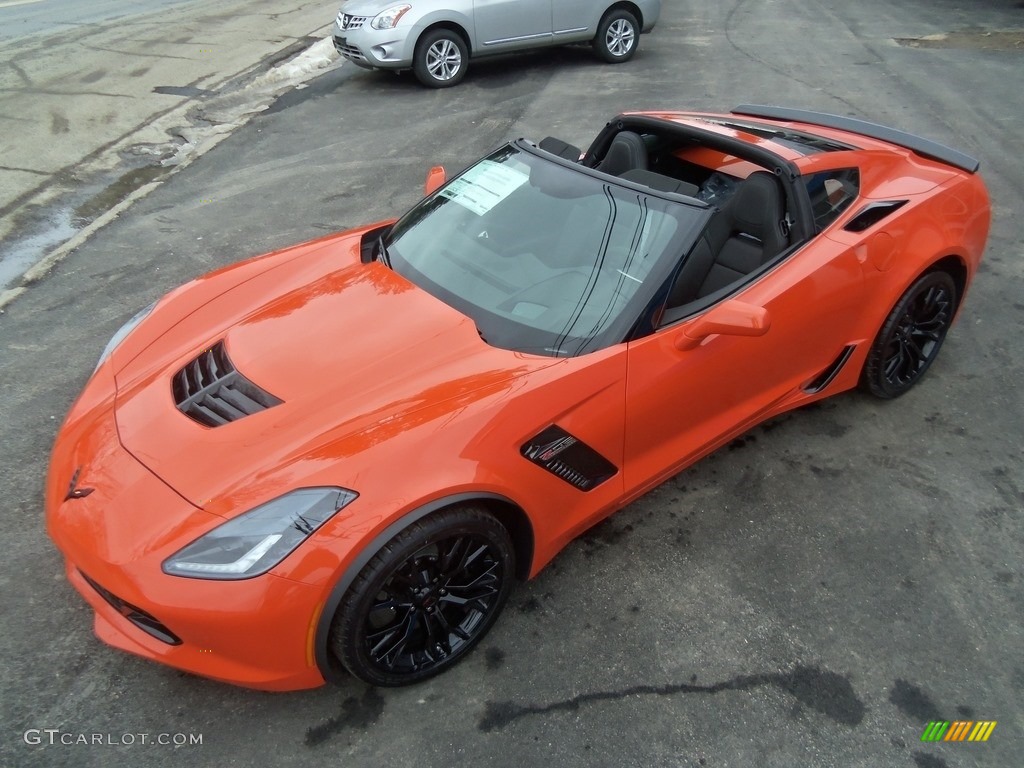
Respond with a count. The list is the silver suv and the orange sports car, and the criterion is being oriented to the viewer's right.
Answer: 0

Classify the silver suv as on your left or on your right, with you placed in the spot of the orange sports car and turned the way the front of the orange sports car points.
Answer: on your right

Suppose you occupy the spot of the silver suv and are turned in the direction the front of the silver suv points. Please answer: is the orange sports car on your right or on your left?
on your left

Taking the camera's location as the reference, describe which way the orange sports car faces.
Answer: facing the viewer and to the left of the viewer

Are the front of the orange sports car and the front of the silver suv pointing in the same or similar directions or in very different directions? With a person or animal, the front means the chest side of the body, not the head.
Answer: same or similar directions
